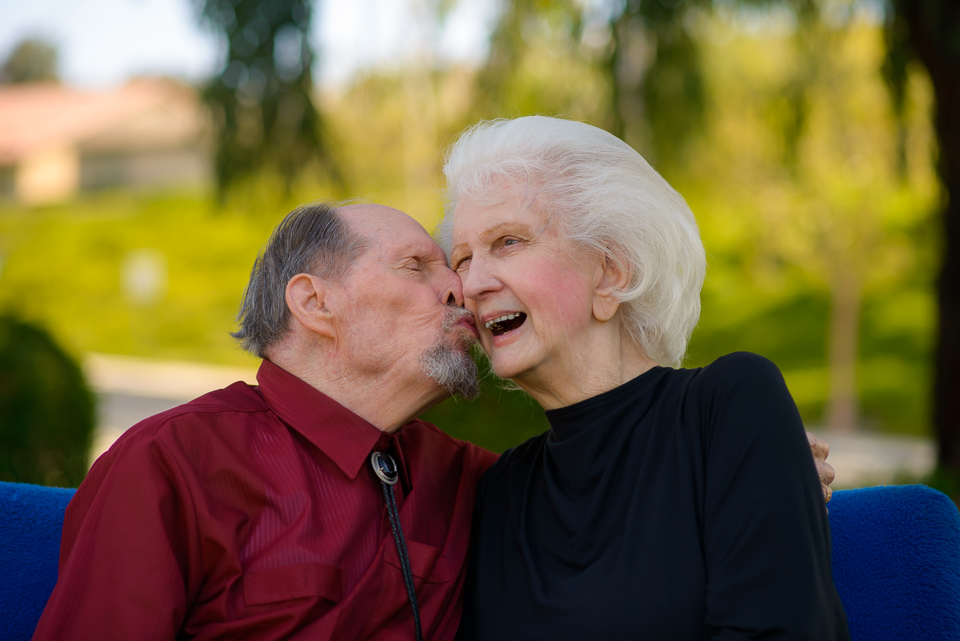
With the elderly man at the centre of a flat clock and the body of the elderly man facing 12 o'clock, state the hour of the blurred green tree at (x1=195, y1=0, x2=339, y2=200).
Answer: The blurred green tree is roughly at 7 o'clock from the elderly man.

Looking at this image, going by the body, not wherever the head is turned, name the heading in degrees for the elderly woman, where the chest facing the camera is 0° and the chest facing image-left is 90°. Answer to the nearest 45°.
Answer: approximately 45°

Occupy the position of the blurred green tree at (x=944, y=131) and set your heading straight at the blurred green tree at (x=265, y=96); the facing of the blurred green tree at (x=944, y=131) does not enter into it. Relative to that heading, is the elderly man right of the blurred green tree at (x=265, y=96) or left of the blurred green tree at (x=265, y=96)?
left

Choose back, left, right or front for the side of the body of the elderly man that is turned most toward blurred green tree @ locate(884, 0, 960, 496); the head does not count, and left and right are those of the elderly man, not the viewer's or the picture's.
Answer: left

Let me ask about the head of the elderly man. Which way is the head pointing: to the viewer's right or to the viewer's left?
to the viewer's right

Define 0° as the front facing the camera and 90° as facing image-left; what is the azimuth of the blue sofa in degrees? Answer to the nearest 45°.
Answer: approximately 0°

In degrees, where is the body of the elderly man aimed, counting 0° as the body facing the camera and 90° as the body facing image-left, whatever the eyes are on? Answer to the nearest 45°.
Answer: approximately 315°
